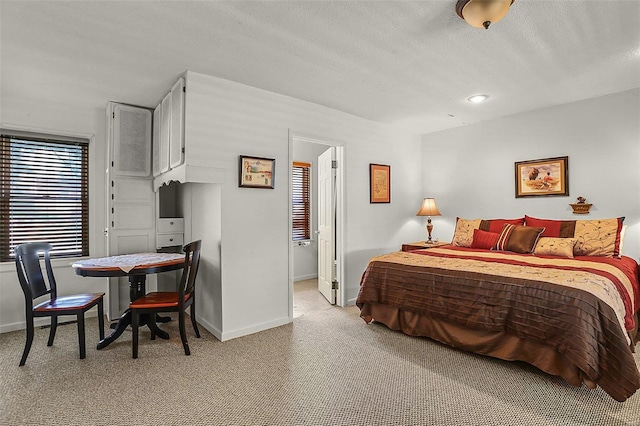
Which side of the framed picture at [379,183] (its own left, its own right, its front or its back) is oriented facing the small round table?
right

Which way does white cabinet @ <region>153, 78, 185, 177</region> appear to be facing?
to the viewer's left

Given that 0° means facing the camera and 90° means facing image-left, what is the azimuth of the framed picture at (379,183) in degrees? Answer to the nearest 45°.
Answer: approximately 315°

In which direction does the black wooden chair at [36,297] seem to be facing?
to the viewer's right

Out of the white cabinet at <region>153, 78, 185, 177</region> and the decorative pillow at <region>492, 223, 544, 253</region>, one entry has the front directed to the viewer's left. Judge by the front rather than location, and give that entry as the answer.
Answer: the white cabinet

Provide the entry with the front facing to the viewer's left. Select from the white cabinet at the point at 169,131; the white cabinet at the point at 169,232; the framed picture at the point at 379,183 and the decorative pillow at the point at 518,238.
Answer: the white cabinet at the point at 169,131

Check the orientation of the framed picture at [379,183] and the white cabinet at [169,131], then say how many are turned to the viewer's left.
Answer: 1
